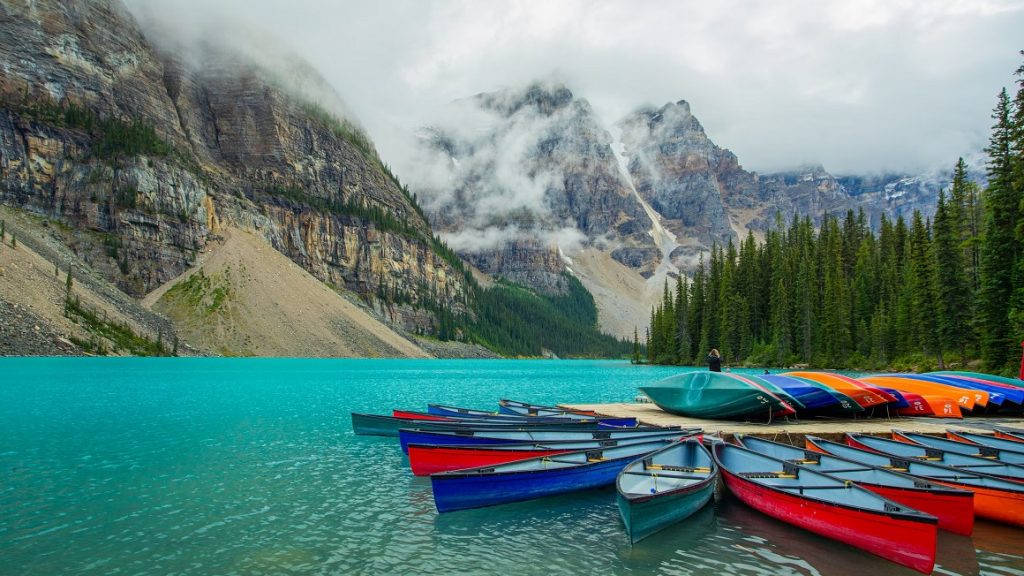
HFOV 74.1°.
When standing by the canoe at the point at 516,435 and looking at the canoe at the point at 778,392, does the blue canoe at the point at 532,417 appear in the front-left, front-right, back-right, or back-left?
front-left

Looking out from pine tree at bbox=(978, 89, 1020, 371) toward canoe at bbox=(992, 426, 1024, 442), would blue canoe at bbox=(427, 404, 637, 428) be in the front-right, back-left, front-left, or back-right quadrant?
front-right
